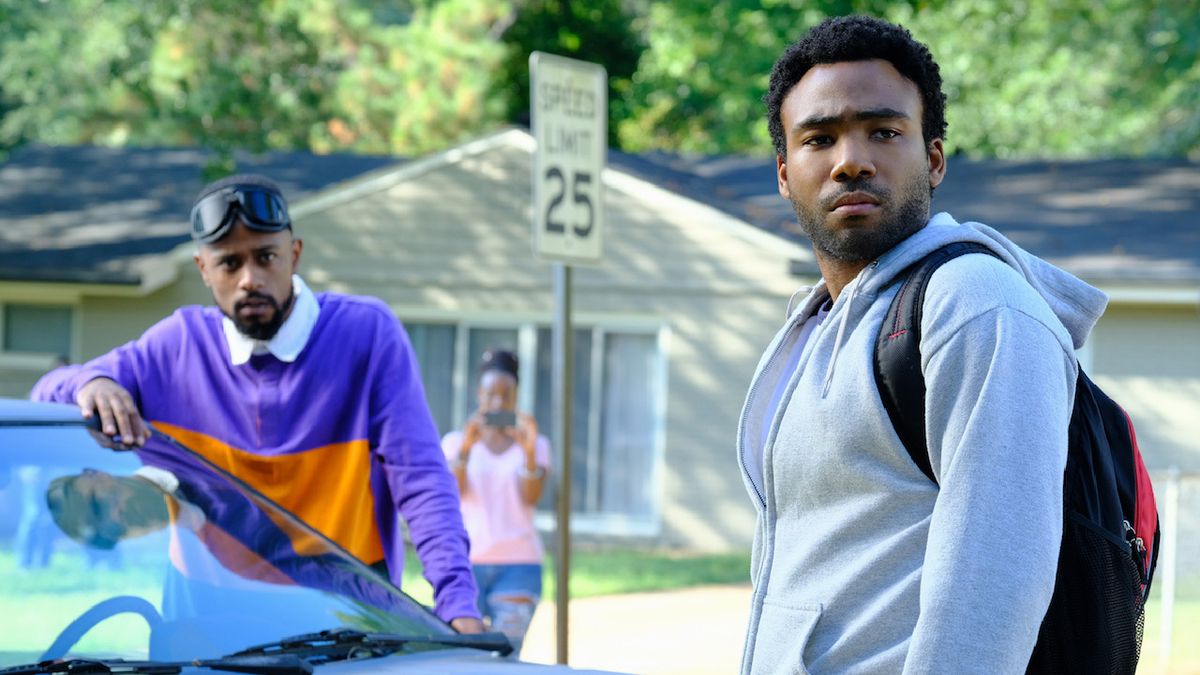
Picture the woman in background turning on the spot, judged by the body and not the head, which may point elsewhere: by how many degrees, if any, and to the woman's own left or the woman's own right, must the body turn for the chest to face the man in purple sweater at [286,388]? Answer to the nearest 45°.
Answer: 0° — they already face them

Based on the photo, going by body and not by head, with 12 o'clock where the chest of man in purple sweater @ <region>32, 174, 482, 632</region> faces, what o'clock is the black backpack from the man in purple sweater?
The black backpack is roughly at 11 o'clock from the man in purple sweater.

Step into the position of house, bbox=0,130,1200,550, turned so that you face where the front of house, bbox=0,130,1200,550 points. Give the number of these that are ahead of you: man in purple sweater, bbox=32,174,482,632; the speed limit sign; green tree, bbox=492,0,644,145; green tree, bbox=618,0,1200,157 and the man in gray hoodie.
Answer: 3

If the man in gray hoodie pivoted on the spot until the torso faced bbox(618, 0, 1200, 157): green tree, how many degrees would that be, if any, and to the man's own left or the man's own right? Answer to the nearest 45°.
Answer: approximately 135° to the man's own right

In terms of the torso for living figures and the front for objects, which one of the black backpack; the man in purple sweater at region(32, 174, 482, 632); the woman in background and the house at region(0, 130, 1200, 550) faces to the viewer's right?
the black backpack

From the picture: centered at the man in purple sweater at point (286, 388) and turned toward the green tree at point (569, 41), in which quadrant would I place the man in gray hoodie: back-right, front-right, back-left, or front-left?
back-right

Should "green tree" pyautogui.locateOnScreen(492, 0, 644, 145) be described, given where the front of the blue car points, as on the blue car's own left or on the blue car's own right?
on the blue car's own left

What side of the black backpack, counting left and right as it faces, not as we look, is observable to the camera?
right

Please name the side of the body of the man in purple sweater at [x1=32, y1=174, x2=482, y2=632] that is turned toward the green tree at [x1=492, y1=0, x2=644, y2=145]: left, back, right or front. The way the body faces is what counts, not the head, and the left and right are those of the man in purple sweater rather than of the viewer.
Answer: back

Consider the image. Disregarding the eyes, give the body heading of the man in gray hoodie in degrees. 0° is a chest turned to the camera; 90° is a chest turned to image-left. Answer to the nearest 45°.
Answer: approximately 45°

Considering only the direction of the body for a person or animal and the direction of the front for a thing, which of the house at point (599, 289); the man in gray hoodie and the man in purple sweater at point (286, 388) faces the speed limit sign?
the house

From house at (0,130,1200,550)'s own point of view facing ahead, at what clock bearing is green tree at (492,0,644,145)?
The green tree is roughly at 6 o'clock from the house.

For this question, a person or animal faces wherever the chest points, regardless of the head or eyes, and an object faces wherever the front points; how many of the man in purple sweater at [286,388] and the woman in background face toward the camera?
2

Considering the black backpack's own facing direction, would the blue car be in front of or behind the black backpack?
behind
